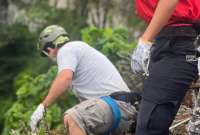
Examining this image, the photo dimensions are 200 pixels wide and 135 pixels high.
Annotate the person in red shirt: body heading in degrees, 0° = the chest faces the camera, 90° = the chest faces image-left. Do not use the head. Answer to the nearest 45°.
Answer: approximately 90°

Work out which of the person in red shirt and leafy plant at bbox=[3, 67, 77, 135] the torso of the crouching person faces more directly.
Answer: the leafy plant

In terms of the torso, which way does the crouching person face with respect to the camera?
to the viewer's left
